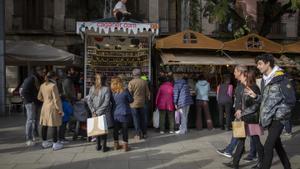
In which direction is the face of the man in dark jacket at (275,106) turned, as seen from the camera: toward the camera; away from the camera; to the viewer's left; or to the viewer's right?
to the viewer's left

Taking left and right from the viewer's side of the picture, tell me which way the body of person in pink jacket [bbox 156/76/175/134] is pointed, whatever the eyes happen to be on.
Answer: facing away from the viewer

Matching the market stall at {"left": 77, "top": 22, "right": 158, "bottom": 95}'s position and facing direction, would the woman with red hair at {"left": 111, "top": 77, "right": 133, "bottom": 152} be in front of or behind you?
in front

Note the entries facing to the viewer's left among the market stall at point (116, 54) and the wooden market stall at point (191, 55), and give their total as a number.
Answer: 0

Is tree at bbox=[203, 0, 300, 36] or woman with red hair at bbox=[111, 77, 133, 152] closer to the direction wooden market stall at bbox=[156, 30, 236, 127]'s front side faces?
the woman with red hair

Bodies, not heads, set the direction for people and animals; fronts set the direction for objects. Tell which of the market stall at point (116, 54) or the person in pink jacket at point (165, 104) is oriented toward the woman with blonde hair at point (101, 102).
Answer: the market stall

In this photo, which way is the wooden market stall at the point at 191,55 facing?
toward the camera

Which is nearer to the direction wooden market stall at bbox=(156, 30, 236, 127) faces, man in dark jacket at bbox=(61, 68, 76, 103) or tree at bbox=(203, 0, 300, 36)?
the man in dark jacket

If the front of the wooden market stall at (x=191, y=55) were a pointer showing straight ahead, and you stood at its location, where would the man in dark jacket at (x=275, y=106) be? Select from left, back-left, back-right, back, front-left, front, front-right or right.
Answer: front

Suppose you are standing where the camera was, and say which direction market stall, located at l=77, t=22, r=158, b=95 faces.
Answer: facing the viewer

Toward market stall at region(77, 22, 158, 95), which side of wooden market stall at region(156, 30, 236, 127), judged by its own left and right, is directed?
right

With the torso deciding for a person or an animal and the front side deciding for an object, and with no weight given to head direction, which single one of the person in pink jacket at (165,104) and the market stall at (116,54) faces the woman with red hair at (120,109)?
the market stall
